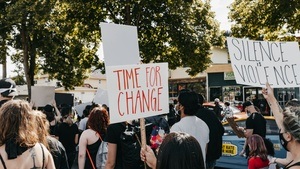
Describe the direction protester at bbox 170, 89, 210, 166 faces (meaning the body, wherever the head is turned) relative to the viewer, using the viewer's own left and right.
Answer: facing away from the viewer and to the left of the viewer

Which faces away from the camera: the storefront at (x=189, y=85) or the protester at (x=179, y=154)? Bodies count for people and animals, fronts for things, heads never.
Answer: the protester

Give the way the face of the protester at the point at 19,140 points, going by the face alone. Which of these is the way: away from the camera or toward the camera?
away from the camera

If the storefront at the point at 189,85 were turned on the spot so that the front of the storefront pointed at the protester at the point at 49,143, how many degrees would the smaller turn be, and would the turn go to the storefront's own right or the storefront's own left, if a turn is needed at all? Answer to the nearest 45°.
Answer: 0° — it already faces them

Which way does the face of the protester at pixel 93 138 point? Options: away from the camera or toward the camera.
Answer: away from the camera

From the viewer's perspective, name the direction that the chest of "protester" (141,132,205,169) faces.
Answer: away from the camera

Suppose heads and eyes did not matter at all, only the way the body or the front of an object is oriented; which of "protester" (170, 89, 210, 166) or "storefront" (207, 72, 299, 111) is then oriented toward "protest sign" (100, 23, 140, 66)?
the storefront

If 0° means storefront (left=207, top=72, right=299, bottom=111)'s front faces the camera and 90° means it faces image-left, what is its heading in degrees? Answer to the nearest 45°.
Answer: approximately 0°

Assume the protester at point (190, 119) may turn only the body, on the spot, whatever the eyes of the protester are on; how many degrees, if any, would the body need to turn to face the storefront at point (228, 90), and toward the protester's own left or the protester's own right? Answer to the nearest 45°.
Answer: approximately 45° to the protester's own right

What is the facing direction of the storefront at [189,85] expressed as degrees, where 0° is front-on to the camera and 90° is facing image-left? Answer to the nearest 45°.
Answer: approximately 0°
